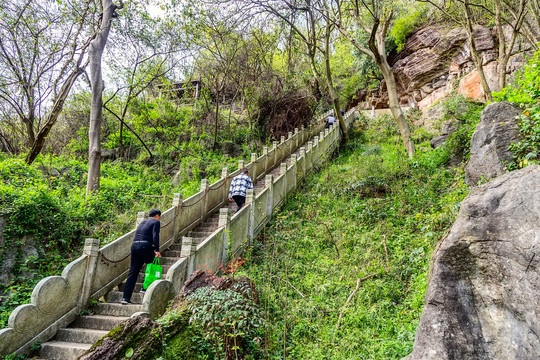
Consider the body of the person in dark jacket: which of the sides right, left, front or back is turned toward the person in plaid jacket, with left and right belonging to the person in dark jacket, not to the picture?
front

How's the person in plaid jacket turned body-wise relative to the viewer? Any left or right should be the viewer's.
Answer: facing away from the viewer and to the right of the viewer

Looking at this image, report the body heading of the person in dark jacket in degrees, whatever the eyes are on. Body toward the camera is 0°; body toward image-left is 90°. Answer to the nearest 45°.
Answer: approximately 225°

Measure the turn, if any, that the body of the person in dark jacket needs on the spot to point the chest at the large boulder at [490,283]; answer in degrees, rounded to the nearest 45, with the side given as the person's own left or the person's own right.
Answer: approximately 90° to the person's own right

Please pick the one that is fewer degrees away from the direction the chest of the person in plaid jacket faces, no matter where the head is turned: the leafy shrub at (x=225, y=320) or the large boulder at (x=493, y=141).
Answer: the large boulder

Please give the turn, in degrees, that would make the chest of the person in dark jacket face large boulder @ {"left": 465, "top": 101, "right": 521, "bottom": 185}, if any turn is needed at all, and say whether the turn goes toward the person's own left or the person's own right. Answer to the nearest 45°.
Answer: approximately 45° to the person's own right

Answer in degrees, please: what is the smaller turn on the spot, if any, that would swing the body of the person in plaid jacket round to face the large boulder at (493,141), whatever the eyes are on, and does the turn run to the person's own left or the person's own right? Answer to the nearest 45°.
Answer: approximately 90° to the person's own right

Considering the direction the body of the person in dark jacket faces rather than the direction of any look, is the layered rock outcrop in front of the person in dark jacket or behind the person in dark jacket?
in front

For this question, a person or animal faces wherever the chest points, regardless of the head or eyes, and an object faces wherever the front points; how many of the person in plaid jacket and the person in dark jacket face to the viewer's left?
0
